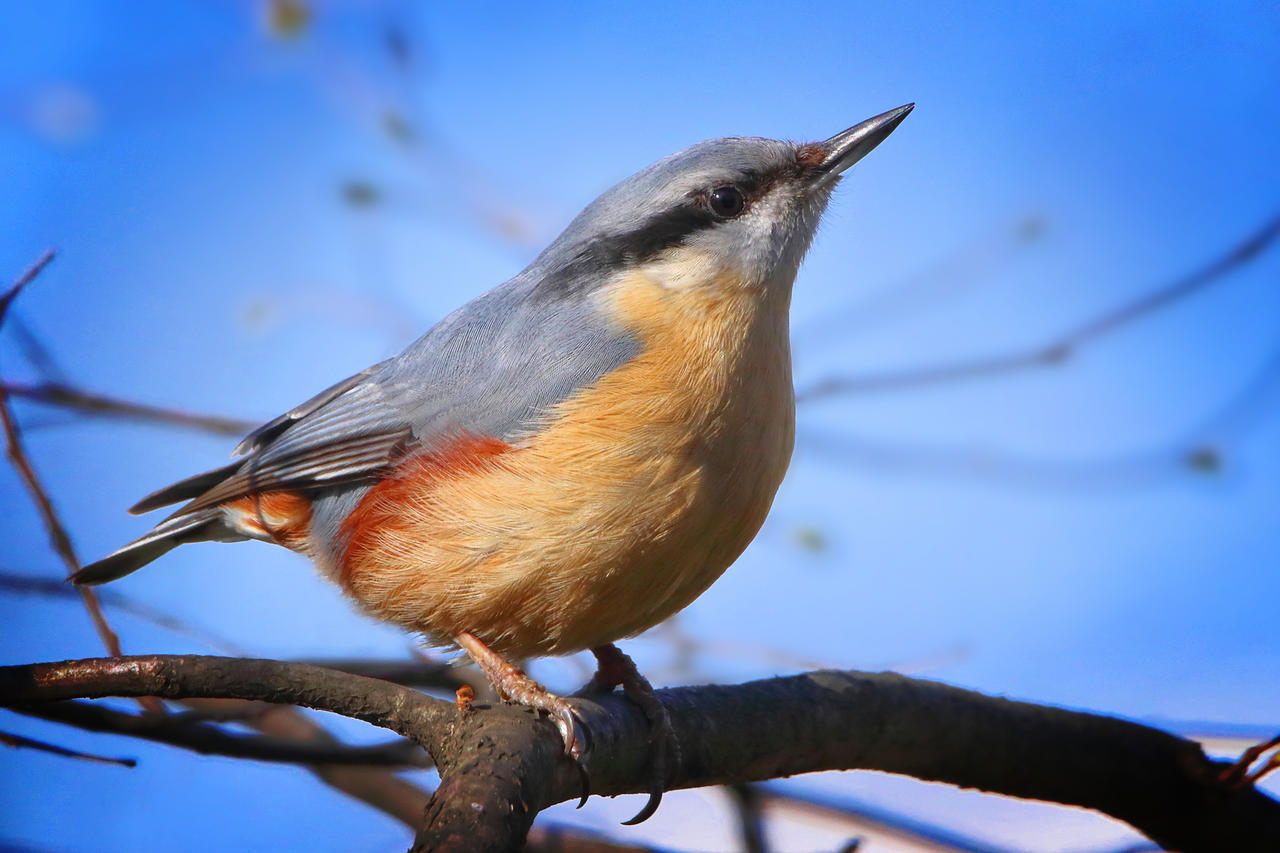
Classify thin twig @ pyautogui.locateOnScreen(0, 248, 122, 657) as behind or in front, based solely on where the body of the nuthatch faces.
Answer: behind

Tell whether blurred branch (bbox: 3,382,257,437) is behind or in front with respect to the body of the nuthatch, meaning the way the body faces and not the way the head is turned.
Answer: behind

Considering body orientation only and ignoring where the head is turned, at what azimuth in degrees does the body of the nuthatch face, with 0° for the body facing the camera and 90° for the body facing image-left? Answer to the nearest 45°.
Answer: approximately 270°
